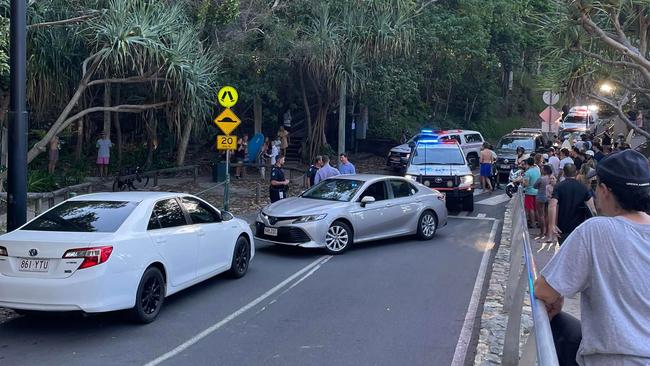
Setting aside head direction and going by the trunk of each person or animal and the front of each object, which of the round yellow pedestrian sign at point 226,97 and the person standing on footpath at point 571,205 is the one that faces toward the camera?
the round yellow pedestrian sign

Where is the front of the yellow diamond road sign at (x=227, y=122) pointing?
toward the camera

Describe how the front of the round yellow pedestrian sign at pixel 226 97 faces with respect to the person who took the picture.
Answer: facing the viewer

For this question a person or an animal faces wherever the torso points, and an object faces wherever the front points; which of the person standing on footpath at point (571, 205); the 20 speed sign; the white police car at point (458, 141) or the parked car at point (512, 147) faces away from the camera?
the person standing on footpath

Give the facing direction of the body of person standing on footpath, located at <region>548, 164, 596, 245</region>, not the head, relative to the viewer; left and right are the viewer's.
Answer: facing away from the viewer

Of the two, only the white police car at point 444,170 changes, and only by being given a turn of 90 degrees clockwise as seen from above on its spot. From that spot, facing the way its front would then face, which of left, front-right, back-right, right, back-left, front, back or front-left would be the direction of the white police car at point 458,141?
right

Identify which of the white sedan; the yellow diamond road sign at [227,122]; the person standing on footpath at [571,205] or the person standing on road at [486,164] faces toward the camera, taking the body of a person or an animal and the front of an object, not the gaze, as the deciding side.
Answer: the yellow diamond road sign

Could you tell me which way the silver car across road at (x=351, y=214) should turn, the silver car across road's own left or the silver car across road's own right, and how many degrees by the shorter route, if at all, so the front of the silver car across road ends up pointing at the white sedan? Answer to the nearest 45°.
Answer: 0° — it already faces it

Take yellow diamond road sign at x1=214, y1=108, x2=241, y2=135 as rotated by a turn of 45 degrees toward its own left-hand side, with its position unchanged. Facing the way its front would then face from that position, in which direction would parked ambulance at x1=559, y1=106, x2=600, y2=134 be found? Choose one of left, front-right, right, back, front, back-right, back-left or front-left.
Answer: left

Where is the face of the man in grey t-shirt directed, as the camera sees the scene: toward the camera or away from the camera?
away from the camera

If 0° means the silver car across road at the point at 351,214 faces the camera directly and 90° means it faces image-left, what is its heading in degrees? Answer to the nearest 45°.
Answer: approximately 45°

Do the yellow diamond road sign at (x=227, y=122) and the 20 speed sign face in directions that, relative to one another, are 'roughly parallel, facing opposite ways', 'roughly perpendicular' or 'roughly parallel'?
roughly parallel

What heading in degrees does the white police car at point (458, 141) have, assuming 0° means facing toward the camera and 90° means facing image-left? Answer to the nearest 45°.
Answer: approximately 45°

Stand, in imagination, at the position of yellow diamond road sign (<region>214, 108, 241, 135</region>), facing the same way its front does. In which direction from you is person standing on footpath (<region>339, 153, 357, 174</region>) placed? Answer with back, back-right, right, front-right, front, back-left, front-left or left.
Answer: left

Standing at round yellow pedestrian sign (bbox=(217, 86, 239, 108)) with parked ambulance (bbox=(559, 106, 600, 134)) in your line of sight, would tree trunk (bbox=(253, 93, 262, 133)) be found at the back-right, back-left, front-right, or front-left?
front-left

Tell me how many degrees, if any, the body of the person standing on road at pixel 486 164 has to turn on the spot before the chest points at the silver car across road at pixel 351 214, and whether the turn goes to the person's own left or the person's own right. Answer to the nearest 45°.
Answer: approximately 180°
